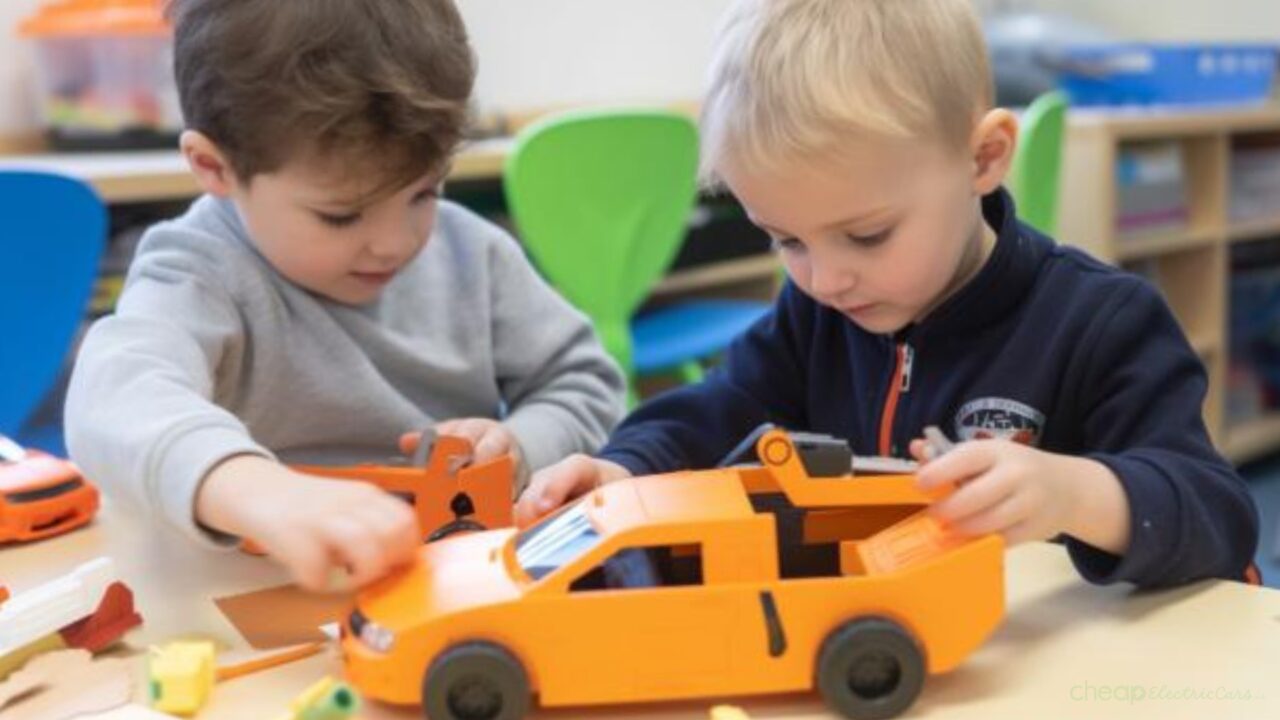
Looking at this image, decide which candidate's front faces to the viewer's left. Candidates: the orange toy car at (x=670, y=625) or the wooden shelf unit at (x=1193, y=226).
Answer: the orange toy car

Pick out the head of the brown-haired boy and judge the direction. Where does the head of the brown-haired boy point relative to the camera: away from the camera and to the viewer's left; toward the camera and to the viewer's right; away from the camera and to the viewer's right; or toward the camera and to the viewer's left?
toward the camera and to the viewer's right

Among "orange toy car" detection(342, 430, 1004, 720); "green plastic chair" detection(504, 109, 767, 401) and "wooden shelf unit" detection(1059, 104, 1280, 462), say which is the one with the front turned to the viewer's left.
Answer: the orange toy car

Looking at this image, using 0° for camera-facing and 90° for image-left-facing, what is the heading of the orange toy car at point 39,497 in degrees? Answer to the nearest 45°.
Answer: approximately 315°

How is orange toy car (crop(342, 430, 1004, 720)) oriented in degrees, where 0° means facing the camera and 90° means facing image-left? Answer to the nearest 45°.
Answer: approximately 90°

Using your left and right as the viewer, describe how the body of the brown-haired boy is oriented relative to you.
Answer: facing the viewer and to the right of the viewer
